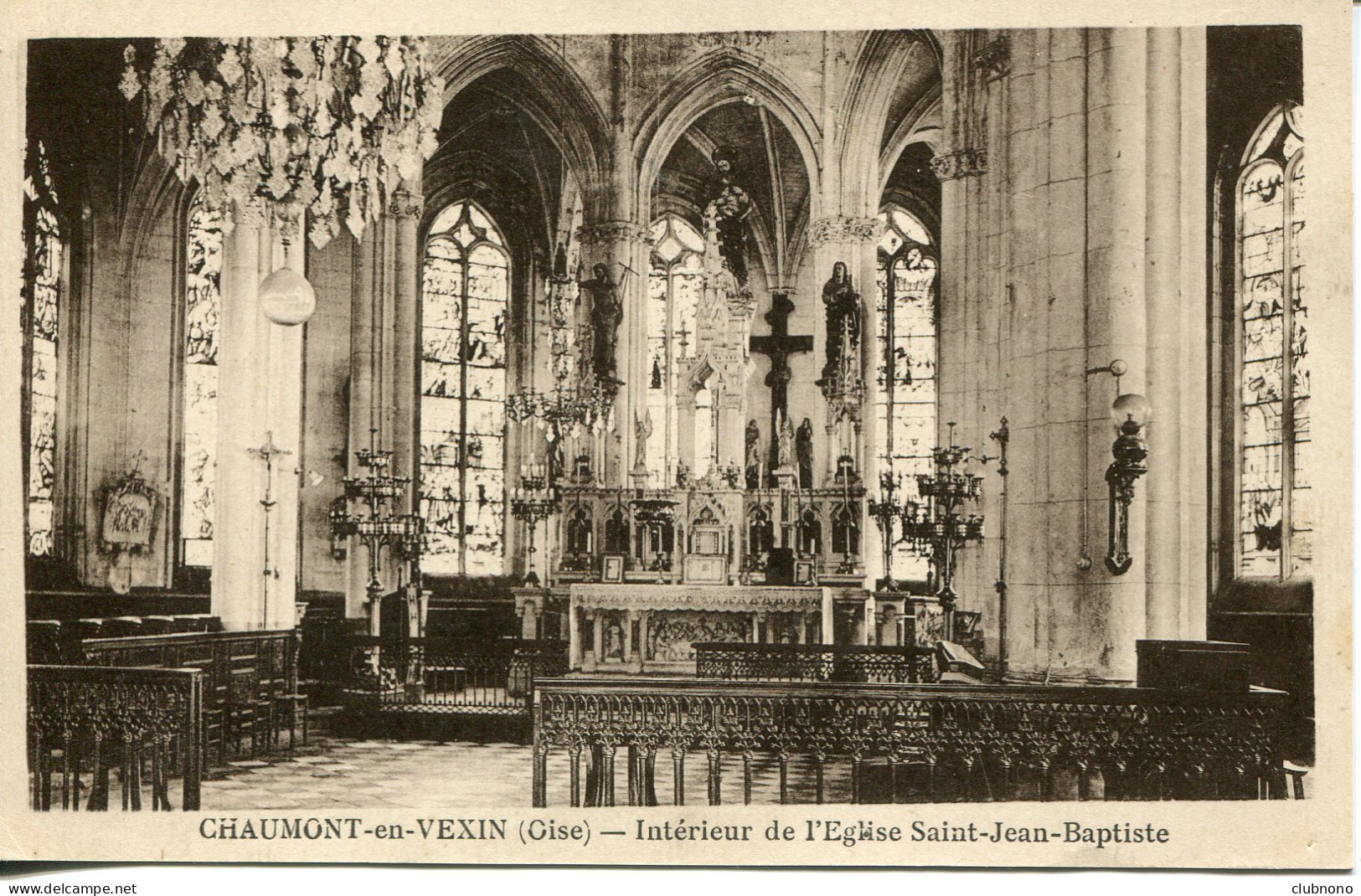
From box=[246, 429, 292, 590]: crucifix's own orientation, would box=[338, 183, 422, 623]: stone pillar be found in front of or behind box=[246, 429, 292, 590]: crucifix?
behind

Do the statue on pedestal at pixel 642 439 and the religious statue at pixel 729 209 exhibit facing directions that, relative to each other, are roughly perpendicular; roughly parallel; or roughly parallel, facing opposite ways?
roughly parallel

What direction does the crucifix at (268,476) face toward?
toward the camera

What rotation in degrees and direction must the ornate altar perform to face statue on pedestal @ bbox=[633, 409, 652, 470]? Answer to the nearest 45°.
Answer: approximately 180°

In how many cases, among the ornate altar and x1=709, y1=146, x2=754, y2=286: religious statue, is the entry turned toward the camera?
2

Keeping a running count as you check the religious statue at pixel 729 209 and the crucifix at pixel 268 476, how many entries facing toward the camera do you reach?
2

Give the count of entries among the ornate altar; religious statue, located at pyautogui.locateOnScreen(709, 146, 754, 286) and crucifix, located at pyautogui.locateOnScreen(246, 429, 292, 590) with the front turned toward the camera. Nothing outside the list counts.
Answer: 3

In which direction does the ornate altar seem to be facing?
toward the camera

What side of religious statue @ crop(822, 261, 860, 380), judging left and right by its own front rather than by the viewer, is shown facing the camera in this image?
front

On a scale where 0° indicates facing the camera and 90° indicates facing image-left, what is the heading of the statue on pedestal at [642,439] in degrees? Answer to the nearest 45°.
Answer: approximately 0°

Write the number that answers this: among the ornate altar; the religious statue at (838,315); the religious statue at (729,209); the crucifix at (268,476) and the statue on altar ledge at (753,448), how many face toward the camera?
5
